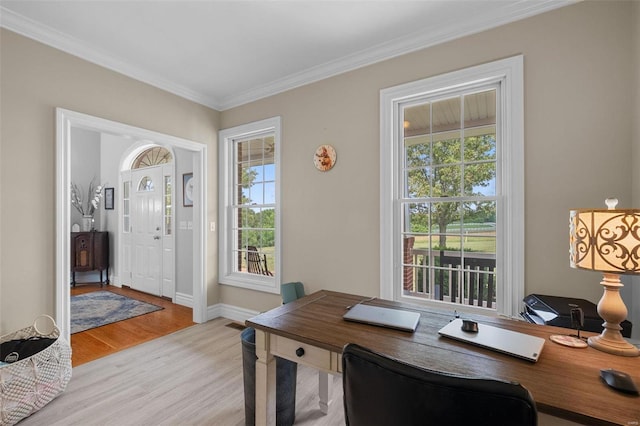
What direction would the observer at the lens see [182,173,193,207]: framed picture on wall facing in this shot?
facing the viewer and to the left of the viewer

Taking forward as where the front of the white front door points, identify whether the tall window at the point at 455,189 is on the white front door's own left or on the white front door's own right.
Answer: on the white front door's own left

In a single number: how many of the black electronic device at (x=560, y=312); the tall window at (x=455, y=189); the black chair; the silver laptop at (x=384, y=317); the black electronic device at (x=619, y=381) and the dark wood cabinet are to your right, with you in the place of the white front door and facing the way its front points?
1

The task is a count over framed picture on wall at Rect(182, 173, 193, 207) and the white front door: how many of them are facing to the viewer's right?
0

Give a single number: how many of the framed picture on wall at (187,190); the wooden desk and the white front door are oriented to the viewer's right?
0

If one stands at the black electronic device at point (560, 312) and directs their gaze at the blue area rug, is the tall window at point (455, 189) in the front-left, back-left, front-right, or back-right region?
front-right

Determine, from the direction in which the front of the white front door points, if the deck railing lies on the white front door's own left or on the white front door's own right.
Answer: on the white front door's own left

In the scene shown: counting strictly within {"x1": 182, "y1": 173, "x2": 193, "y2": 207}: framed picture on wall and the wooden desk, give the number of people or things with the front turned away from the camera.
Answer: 0
